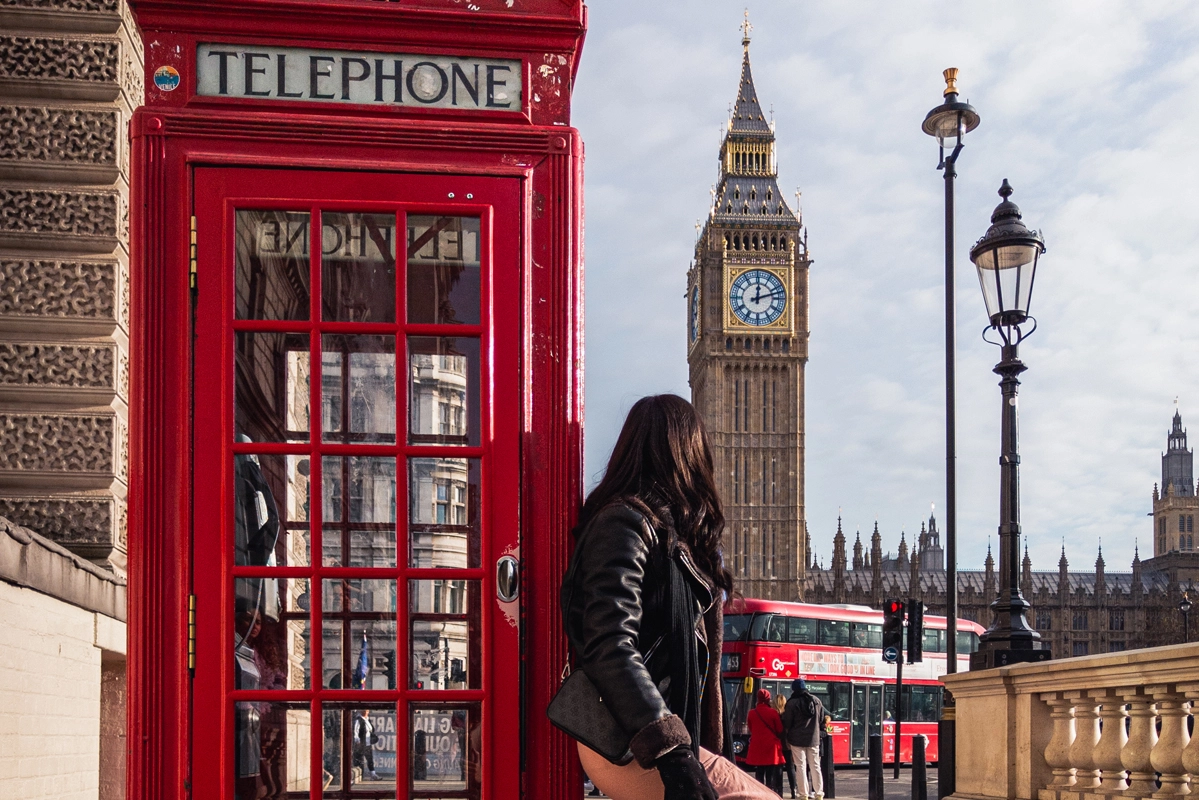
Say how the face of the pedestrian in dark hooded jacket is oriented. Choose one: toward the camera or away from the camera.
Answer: away from the camera

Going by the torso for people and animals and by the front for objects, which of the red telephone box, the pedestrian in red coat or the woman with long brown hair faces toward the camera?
the red telephone box

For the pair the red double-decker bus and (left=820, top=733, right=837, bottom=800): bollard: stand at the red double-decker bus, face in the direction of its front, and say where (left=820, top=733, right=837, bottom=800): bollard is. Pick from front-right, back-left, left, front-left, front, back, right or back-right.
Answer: front-left

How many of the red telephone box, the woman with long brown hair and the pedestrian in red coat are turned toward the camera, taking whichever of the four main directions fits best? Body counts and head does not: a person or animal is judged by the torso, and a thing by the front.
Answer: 1

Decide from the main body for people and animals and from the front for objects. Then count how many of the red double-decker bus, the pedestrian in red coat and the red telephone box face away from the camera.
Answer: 1

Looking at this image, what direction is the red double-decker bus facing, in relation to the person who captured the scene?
facing the viewer and to the left of the viewer

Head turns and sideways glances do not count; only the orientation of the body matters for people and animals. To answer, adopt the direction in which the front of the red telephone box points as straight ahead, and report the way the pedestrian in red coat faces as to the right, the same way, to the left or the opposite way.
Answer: the opposite way

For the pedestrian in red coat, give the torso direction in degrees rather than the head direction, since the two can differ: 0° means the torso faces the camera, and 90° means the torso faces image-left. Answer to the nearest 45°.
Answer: approximately 180°

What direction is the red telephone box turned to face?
toward the camera

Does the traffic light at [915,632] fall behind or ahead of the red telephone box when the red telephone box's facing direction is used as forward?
behind
